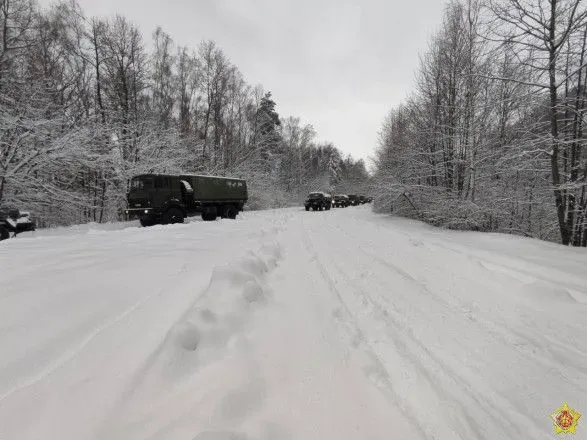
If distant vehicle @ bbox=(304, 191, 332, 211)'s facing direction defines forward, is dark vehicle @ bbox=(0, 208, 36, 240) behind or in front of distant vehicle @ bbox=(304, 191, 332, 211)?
in front

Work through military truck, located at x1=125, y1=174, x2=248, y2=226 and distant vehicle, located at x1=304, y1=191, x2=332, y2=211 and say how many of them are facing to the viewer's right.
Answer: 0

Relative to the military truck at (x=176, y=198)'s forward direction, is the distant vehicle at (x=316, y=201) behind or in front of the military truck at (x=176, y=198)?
behind

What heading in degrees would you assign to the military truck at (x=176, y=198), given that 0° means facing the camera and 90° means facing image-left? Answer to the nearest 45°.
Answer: approximately 45°

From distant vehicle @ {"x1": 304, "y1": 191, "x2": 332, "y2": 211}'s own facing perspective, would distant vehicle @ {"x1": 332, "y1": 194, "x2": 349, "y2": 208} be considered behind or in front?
behind

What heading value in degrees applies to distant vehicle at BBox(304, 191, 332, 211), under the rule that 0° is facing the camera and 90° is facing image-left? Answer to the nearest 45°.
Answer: approximately 45°

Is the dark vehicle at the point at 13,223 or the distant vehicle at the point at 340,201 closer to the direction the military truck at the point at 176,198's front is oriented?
the dark vehicle

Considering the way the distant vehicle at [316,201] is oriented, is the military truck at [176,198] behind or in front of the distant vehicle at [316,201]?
in front

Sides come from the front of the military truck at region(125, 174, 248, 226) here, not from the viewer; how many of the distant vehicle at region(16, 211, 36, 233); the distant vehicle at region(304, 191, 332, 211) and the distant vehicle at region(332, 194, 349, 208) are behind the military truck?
2

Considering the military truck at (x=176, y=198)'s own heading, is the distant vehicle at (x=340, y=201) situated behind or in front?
behind
